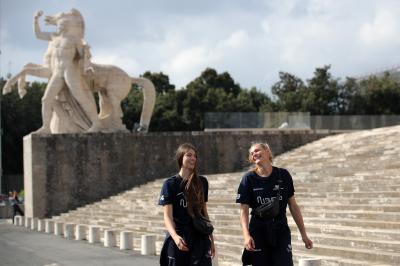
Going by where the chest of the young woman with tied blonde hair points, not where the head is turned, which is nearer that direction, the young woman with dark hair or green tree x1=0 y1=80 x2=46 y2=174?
the young woman with dark hair

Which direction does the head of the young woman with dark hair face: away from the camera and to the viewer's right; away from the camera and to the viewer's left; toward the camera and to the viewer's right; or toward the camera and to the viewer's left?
toward the camera and to the viewer's right

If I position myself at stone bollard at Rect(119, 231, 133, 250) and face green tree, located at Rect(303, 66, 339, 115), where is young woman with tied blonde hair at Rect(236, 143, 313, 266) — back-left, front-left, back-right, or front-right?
back-right

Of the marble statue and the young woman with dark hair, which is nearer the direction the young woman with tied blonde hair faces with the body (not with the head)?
the young woman with dark hair

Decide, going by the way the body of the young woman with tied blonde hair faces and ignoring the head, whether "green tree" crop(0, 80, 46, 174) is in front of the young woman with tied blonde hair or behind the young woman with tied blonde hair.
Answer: behind

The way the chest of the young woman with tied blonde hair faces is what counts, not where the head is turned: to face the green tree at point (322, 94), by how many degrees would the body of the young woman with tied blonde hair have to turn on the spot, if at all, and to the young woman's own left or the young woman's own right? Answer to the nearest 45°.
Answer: approximately 180°

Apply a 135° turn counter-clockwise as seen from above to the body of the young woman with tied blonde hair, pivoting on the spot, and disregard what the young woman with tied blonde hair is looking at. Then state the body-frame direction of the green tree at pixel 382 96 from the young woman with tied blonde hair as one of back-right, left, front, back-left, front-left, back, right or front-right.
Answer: front-left

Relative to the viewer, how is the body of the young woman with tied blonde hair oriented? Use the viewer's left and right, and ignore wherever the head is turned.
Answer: facing the viewer

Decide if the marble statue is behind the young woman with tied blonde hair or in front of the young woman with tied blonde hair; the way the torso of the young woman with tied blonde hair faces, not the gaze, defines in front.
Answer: behind

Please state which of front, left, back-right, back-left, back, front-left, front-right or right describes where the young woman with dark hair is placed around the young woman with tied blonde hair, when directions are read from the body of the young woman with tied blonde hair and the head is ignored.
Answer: right

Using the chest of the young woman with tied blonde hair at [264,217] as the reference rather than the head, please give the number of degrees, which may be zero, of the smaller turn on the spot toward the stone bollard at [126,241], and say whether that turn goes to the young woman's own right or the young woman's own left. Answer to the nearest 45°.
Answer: approximately 180°

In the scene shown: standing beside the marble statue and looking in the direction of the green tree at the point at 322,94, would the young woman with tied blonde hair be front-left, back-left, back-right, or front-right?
back-right
